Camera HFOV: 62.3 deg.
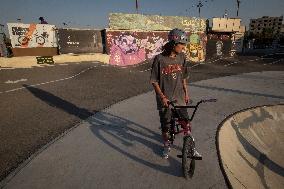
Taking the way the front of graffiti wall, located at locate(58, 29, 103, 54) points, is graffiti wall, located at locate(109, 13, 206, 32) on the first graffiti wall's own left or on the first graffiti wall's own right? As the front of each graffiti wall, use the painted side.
on the first graffiti wall's own left

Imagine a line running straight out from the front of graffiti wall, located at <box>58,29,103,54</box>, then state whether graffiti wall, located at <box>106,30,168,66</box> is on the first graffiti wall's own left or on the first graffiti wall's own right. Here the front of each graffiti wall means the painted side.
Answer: on the first graffiti wall's own left

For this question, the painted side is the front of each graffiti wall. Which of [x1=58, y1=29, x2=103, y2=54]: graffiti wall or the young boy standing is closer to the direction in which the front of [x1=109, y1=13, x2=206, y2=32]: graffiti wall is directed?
the young boy standing

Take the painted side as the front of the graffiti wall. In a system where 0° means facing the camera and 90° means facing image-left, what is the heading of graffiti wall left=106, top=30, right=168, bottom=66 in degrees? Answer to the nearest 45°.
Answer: approximately 0°

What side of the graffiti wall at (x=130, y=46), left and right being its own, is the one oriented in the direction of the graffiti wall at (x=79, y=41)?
right
